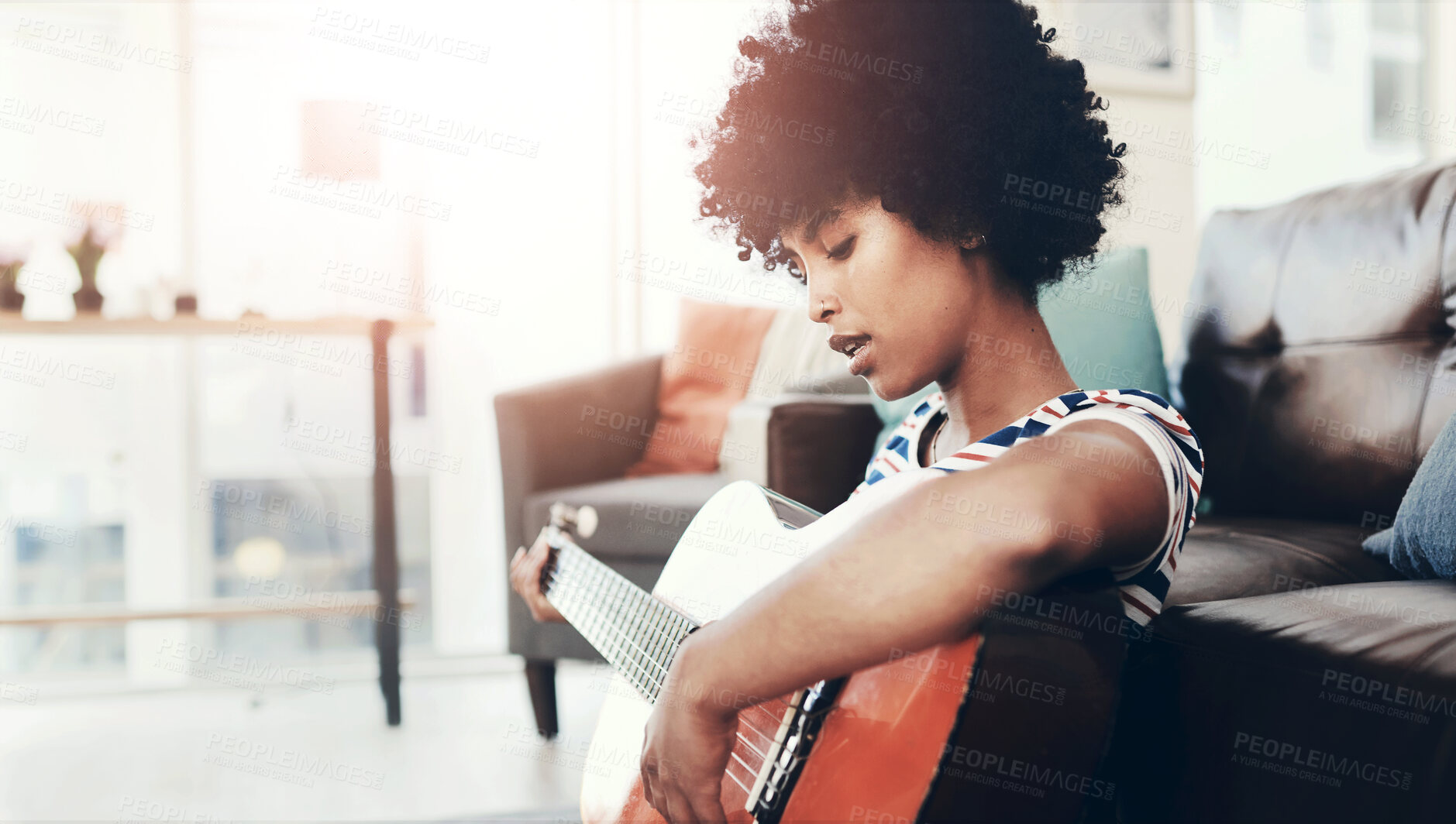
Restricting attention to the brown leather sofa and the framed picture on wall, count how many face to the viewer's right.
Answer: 0

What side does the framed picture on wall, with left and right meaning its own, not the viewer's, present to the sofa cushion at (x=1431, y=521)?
front

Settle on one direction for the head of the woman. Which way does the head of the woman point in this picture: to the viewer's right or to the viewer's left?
to the viewer's left

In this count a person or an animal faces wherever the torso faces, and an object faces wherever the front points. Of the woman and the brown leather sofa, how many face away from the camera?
0

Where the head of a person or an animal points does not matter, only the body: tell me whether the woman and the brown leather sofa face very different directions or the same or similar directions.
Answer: same or similar directions

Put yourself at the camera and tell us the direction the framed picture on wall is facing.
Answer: facing the viewer

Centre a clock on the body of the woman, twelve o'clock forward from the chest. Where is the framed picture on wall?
The framed picture on wall is roughly at 5 o'clock from the woman.

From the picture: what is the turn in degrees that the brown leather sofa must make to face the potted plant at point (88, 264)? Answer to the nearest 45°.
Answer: approximately 45° to its right

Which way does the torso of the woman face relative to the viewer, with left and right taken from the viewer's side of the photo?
facing the viewer and to the left of the viewer

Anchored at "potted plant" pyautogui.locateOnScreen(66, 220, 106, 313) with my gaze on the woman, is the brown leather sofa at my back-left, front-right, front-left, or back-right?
front-left
